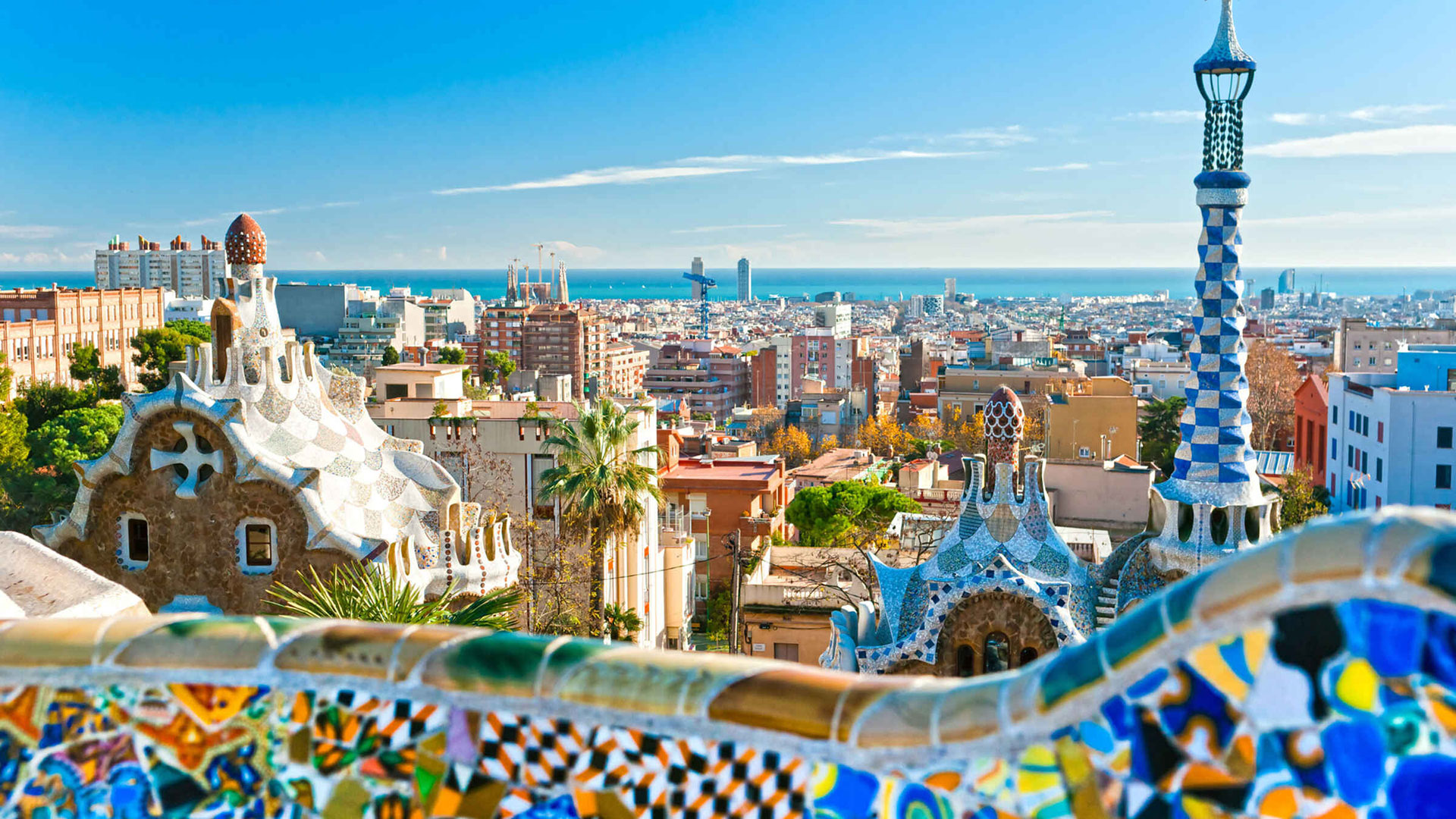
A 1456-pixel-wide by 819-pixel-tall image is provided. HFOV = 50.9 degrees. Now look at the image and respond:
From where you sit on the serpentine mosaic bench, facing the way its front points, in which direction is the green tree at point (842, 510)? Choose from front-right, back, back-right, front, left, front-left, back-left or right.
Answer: back

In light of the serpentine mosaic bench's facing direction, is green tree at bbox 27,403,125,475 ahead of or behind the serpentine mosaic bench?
behind

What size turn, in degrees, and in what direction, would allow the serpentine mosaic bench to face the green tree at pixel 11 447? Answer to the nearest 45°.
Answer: approximately 135° to its right

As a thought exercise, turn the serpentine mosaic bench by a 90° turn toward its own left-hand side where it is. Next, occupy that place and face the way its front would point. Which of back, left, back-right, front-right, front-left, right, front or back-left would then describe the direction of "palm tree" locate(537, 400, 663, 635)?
left

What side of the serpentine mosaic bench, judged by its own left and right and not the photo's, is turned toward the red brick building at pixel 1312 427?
back

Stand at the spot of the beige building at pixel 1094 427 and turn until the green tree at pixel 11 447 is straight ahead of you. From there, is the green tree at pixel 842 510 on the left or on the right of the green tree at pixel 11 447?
left

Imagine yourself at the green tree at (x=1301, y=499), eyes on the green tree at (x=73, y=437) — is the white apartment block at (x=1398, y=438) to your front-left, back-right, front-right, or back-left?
back-right

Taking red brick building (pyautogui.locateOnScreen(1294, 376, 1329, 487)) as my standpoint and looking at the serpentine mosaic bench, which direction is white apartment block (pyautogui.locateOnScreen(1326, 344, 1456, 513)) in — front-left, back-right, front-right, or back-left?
front-left

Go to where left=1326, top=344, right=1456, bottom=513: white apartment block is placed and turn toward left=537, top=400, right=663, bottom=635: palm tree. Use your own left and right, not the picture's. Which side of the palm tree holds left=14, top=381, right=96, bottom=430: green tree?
right

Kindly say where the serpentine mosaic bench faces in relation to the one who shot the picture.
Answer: facing the viewer

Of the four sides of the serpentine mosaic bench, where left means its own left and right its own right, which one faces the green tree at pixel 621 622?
back

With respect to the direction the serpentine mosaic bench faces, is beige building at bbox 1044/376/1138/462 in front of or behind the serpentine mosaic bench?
behind

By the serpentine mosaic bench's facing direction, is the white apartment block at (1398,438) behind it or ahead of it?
behind

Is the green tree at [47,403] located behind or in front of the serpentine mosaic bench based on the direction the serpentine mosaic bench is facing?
behind
